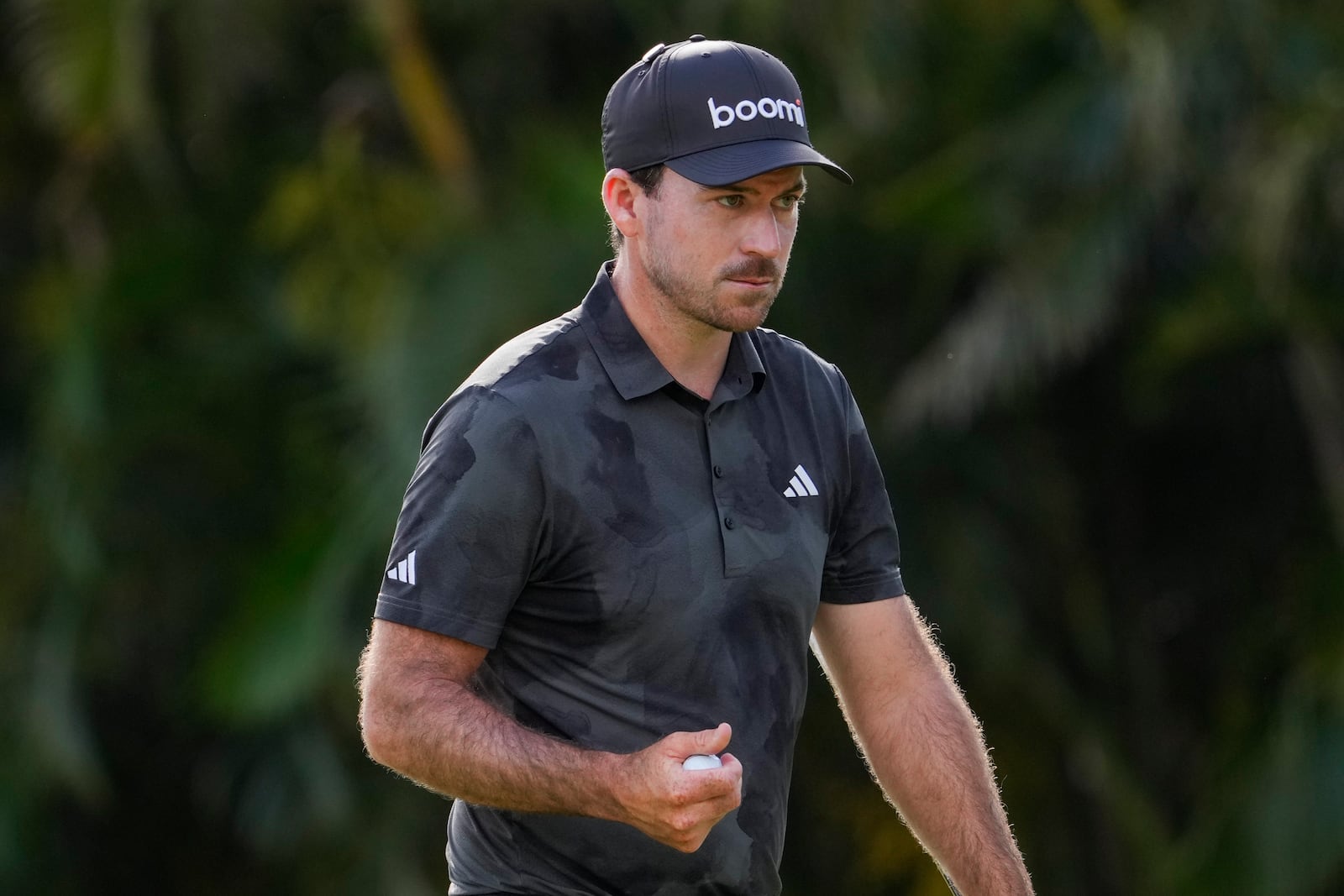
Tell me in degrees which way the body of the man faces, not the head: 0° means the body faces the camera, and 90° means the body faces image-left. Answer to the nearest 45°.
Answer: approximately 315°

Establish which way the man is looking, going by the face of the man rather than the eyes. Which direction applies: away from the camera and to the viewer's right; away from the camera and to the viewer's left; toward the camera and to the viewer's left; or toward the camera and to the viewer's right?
toward the camera and to the viewer's right
